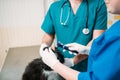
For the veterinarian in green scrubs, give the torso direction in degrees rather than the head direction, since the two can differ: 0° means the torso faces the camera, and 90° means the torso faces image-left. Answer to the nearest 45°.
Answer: approximately 0°
